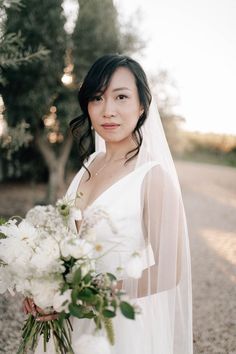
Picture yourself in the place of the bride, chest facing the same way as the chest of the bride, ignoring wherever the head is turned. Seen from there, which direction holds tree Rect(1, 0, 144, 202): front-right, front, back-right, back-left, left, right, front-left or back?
back-right

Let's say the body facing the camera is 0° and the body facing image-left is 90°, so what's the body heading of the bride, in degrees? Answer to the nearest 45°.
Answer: approximately 45°

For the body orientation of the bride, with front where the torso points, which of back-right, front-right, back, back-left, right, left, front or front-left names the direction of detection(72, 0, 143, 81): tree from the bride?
back-right
